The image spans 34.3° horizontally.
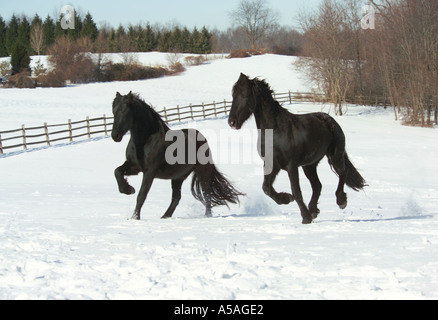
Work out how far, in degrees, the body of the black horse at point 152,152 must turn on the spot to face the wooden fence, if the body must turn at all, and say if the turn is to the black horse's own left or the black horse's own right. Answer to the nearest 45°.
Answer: approximately 135° to the black horse's own right

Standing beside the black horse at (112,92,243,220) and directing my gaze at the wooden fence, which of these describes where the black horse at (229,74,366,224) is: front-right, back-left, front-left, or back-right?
back-right

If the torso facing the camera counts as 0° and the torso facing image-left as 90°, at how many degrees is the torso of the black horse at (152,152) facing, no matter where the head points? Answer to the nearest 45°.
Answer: approximately 45°

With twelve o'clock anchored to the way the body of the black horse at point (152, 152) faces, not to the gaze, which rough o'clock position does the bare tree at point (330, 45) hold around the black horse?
The bare tree is roughly at 5 o'clock from the black horse.

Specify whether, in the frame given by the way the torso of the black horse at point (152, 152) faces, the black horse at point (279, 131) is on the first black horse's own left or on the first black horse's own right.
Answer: on the first black horse's own left
